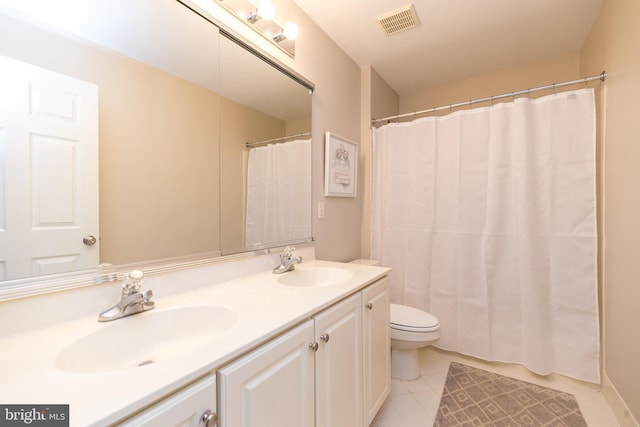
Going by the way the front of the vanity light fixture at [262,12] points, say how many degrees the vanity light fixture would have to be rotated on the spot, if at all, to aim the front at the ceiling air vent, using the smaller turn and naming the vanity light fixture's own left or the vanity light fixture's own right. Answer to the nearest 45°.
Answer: approximately 45° to the vanity light fixture's own left

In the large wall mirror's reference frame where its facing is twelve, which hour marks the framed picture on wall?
The framed picture on wall is roughly at 10 o'clock from the large wall mirror.

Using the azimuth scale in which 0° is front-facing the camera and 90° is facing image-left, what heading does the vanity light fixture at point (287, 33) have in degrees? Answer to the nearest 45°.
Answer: approximately 315°

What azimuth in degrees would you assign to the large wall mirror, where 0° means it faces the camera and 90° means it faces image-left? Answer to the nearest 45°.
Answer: approximately 315°

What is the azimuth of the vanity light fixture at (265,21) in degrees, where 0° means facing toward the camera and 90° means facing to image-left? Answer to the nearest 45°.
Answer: approximately 315°

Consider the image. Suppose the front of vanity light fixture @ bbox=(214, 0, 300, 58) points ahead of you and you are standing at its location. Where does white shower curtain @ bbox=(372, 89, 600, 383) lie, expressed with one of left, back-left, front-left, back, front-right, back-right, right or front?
front-left

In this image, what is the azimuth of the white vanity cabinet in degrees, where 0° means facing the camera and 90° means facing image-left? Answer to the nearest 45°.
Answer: approximately 315°
